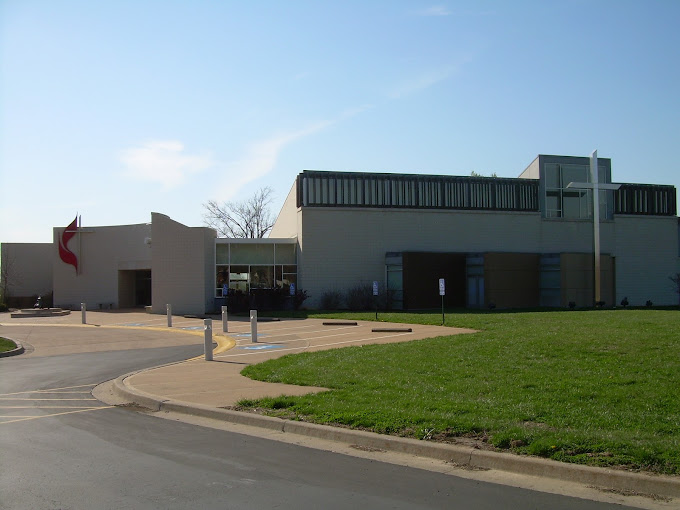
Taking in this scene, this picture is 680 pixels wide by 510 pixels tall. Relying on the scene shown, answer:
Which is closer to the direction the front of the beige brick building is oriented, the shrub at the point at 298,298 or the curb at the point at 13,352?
the curb

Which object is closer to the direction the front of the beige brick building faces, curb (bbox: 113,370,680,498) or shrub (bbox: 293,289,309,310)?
the curb

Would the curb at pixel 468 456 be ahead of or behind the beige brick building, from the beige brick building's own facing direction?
ahead

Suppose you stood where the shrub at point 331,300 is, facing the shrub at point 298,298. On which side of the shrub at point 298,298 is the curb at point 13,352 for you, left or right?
left

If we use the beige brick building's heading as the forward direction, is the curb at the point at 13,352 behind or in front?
in front

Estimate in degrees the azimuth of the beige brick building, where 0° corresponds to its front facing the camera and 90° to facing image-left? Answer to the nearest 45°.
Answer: approximately 0°
